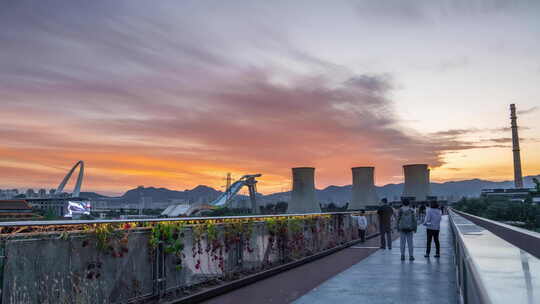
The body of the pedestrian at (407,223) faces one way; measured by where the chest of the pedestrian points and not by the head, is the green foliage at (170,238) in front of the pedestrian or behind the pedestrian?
behind

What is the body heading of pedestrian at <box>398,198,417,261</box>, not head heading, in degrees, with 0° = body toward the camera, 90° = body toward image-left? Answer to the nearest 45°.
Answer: approximately 180°

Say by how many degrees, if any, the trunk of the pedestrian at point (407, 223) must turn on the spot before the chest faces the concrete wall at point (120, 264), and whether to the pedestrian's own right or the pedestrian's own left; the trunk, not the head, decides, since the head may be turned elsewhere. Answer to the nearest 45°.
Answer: approximately 135° to the pedestrian's own left

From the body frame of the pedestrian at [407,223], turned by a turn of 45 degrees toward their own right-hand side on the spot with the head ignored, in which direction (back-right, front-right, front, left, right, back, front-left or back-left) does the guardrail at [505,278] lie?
back-right
